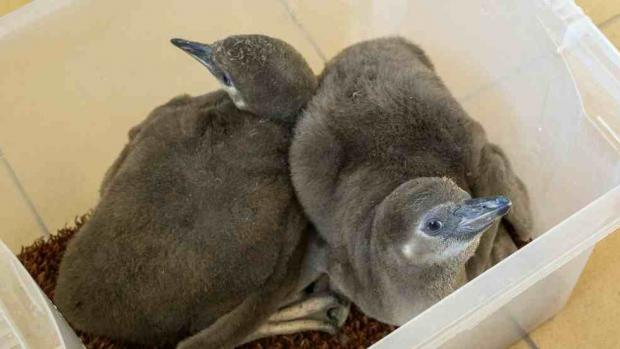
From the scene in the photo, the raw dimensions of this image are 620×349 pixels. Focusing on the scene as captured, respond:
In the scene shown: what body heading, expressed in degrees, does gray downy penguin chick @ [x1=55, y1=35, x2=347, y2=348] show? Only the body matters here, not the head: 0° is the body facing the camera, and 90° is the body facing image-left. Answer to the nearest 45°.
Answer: approximately 225°

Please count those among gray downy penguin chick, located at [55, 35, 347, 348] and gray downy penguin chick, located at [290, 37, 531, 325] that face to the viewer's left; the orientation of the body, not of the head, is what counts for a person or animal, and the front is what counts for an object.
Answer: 0
